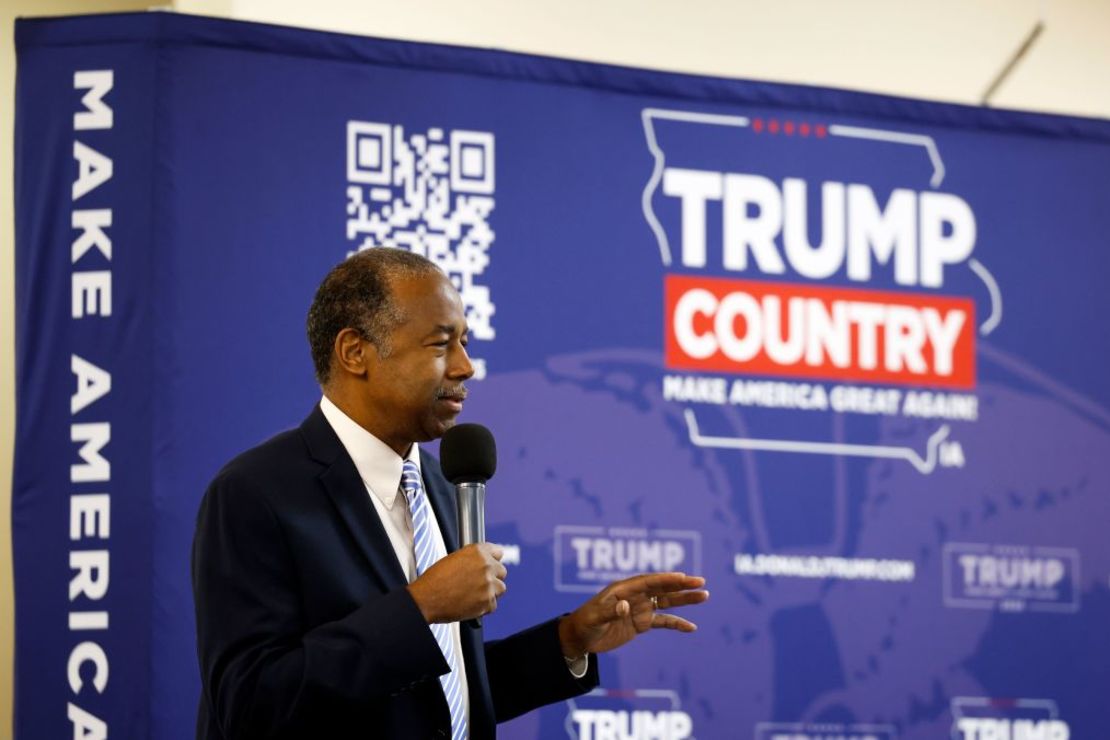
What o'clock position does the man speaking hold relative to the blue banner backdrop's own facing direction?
The man speaking is roughly at 2 o'clock from the blue banner backdrop.

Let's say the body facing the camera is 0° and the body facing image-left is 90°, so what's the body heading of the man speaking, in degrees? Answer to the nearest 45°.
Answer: approximately 315°

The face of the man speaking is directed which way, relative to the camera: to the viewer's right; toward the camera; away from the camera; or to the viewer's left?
to the viewer's right

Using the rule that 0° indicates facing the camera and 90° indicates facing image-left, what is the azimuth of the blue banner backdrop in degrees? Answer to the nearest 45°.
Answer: approximately 315°

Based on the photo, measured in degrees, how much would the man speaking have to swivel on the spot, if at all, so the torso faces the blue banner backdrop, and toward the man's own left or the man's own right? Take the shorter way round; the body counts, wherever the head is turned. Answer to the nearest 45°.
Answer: approximately 135° to the man's own left
